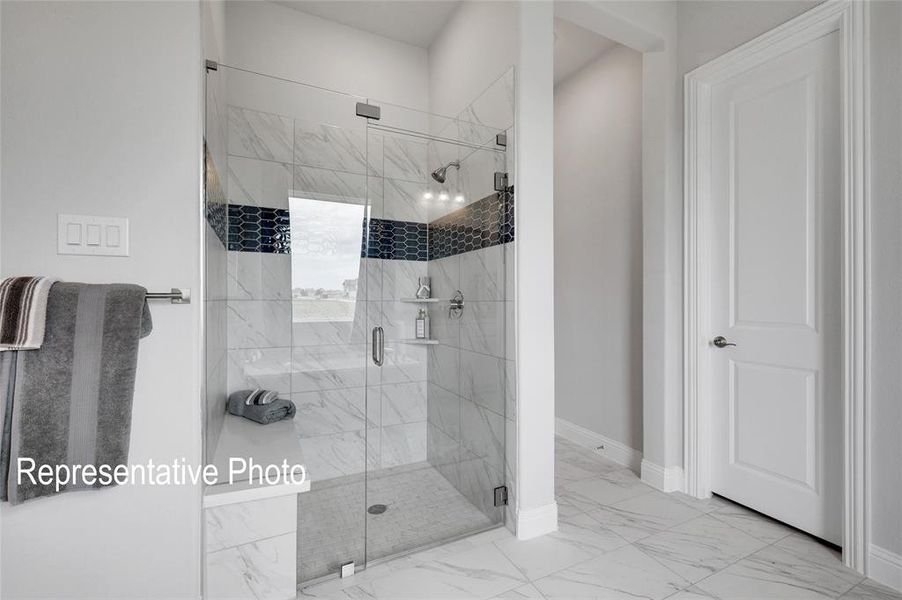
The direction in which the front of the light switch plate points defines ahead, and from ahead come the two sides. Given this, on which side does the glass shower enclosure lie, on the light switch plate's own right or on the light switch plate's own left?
on the light switch plate's own left

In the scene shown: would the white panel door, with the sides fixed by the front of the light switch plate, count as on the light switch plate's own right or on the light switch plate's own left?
on the light switch plate's own left

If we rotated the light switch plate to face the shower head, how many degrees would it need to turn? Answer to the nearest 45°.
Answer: approximately 90° to its left
